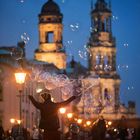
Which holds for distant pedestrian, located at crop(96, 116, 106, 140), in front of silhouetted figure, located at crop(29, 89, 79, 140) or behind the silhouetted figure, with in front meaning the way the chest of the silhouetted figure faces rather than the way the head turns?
in front

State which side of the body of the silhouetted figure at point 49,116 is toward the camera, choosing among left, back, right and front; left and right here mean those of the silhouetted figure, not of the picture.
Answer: back
